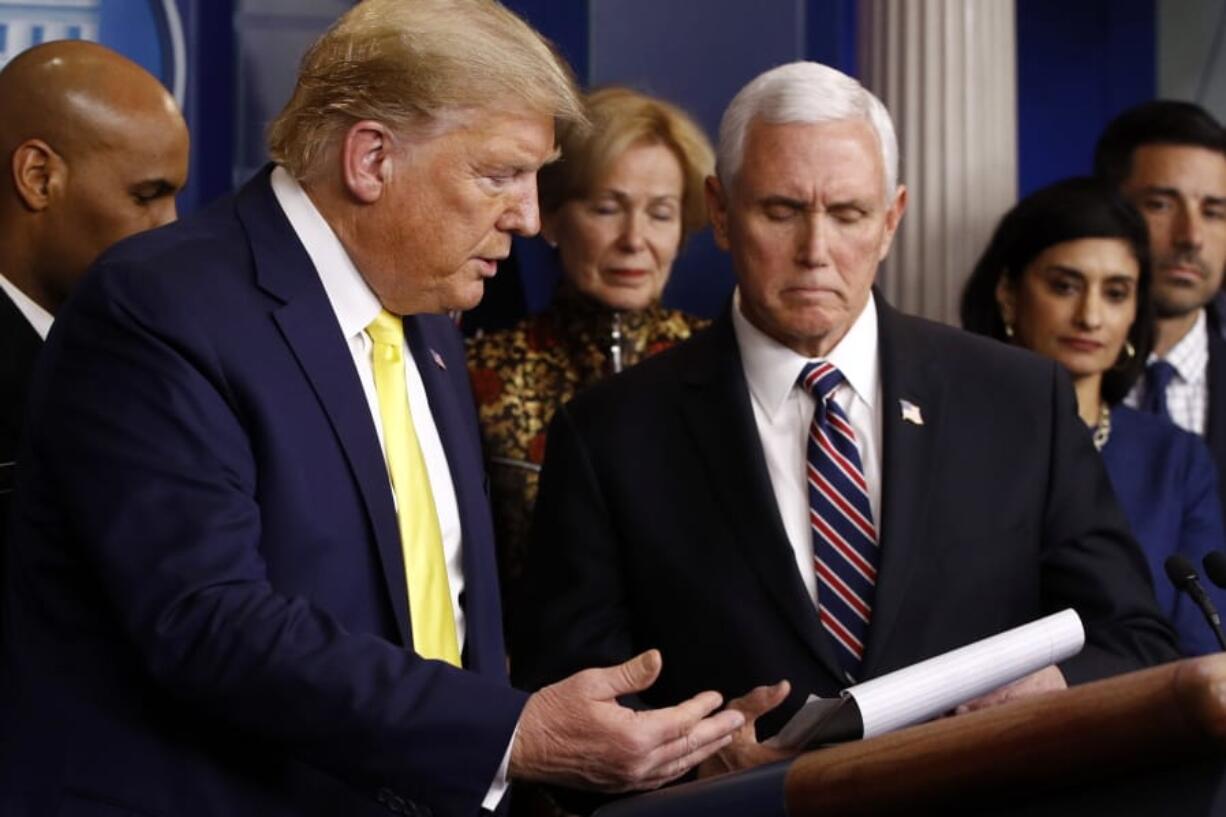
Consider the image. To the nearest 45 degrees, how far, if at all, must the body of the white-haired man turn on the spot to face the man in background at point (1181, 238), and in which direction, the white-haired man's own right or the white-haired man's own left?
approximately 135° to the white-haired man's own left

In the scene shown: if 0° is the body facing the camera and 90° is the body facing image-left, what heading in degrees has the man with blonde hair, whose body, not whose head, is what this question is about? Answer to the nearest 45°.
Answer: approximately 315°

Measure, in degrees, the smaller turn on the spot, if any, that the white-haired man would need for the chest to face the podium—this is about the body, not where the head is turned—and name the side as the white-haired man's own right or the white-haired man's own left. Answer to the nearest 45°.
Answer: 0° — they already face it

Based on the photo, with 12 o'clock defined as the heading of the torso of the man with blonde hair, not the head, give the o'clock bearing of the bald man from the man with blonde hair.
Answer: The bald man is roughly at 7 o'clock from the man with blonde hair.

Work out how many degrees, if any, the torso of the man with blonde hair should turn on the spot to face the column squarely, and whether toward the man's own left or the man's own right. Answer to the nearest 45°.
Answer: approximately 90° to the man's own left

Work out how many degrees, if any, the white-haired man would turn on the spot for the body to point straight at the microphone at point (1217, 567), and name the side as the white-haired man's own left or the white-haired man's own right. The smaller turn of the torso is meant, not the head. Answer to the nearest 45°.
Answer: approximately 45° to the white-haired man's own left

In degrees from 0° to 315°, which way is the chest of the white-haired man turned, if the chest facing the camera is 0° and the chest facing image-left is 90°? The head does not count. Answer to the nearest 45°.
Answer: approximately 0°

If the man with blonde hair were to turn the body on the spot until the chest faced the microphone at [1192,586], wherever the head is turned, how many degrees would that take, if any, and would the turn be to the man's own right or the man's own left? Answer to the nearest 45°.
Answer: approximately 45° to the man's own left

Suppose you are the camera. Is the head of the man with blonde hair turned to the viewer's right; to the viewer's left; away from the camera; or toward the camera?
to the viewer's right
